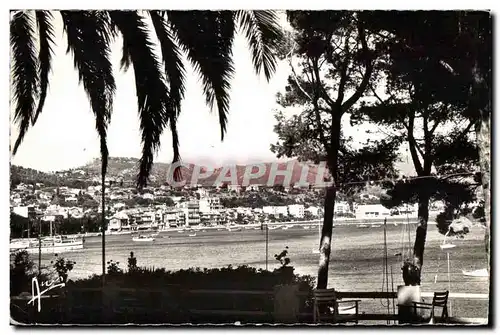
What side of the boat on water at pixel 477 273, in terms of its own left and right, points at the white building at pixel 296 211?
right

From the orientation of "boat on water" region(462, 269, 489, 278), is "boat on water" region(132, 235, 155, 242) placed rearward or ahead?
ahead

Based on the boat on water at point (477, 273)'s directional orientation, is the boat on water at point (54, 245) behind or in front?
in front

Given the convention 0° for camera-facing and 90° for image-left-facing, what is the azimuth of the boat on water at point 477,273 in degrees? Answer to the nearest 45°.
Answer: approximately 90°
